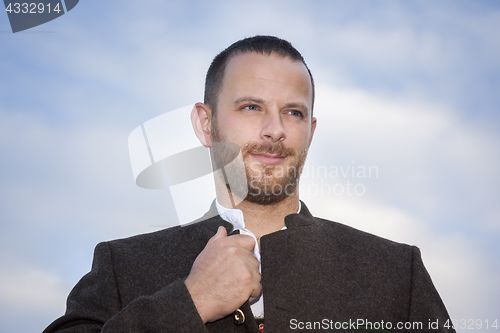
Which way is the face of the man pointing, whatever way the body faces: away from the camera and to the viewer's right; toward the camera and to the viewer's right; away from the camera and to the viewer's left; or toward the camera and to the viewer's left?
toward the camera and to the viewer's right

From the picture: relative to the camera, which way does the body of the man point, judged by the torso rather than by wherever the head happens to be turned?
toward the camera
